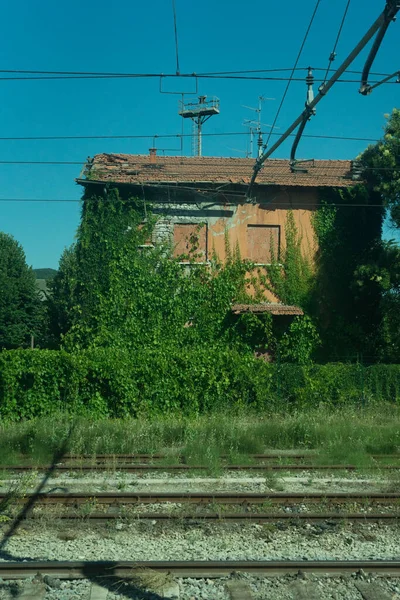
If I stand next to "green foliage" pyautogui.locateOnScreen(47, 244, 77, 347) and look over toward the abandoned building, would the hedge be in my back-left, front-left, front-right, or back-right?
front-right

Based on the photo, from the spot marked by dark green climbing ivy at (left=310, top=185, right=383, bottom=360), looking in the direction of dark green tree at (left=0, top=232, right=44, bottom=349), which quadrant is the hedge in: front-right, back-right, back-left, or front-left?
front-left

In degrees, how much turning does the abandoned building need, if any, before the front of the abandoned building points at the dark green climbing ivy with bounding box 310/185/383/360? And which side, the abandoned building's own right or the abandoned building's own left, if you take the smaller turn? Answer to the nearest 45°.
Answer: approximately 90° to the abandoned building's own left

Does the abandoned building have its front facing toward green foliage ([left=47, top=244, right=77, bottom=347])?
no

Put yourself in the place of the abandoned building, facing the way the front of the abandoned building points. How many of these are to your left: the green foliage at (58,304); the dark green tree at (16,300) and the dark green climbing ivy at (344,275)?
1

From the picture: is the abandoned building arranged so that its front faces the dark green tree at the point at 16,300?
no

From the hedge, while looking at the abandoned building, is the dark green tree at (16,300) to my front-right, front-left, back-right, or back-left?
front-left

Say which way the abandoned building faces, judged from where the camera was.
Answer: facing the viewer
